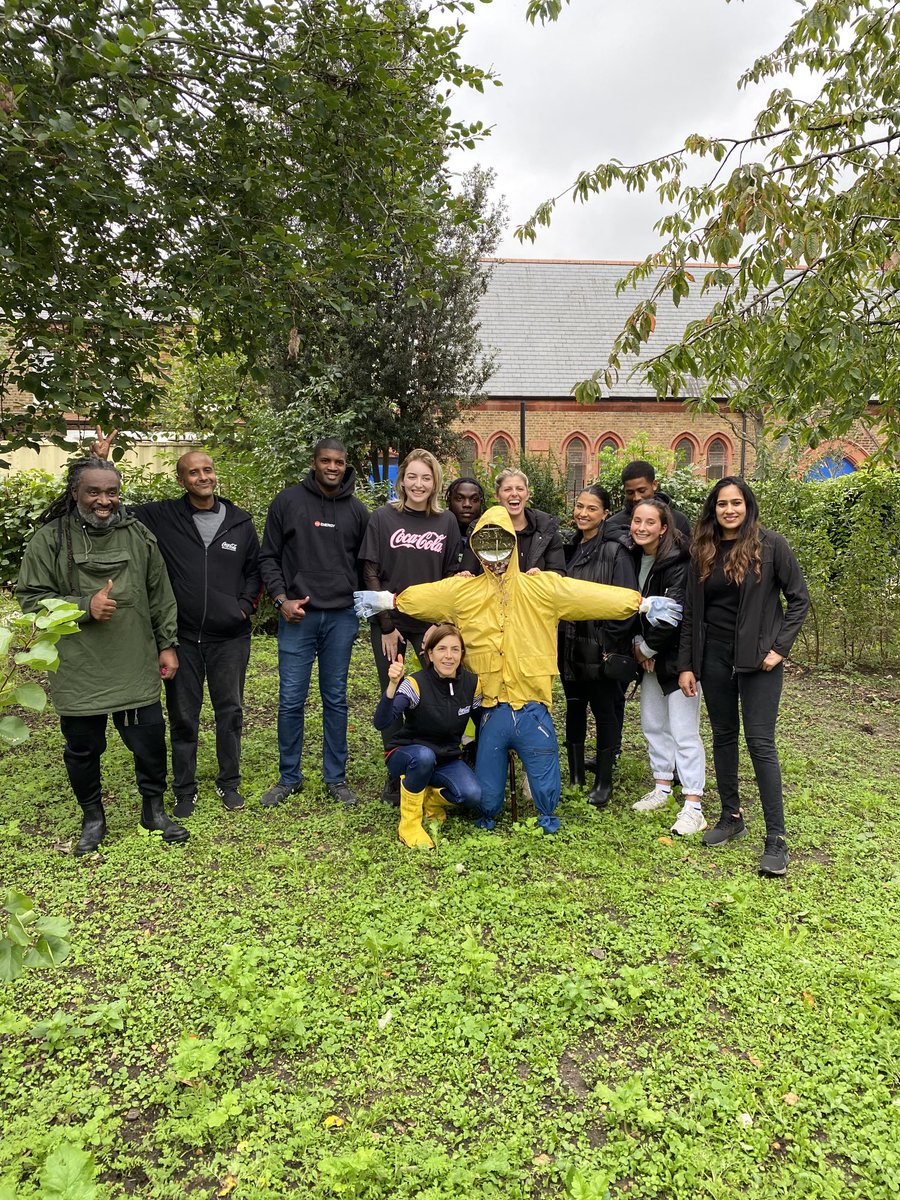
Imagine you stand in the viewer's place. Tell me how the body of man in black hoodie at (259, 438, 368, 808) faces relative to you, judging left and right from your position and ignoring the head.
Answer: facing the viewer

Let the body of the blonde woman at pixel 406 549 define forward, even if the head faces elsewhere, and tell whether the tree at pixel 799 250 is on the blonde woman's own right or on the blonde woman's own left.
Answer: on the blonde woman's own left

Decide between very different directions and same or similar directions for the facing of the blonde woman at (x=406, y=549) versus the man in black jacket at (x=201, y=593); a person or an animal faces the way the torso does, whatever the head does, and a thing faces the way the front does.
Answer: same or similar directions

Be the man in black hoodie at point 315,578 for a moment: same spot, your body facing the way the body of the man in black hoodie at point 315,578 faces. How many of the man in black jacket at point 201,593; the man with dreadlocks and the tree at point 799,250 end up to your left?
1

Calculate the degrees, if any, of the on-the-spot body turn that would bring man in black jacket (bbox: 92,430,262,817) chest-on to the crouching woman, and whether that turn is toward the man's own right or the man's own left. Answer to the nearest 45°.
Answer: approximately 45° to the man's own left

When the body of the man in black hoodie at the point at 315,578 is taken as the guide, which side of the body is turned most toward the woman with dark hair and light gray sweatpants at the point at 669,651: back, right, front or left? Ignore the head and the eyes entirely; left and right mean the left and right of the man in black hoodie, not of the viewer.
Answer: left

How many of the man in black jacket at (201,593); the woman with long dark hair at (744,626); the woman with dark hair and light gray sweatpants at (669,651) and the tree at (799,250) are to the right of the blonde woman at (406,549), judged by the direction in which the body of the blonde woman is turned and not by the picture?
1

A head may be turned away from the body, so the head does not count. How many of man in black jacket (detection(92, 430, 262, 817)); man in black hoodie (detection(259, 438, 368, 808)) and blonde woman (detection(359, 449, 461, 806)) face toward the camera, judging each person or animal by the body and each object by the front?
3

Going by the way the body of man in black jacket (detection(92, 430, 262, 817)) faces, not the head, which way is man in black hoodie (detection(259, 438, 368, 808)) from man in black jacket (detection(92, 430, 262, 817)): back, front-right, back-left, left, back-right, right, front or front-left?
left

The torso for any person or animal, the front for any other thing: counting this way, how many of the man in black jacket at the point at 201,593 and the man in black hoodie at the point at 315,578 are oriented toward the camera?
2

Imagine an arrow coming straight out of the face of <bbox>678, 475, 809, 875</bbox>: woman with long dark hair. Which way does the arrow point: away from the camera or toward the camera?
toward the camera

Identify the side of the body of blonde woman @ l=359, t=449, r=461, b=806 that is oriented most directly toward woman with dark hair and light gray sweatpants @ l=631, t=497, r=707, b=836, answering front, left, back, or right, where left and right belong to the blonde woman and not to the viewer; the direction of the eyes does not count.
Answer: left

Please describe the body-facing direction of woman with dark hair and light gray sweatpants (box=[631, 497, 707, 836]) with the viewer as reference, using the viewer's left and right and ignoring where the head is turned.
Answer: facing the viewer and to the left of the viewer

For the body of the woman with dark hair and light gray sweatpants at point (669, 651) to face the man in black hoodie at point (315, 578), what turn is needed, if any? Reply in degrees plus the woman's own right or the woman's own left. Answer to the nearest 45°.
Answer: approximately 45° to the woman's own right

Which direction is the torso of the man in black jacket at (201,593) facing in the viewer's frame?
toward the camera
